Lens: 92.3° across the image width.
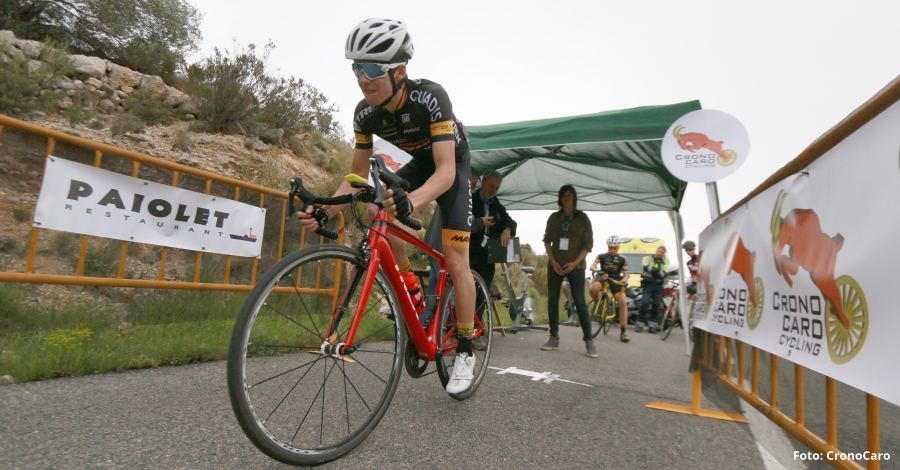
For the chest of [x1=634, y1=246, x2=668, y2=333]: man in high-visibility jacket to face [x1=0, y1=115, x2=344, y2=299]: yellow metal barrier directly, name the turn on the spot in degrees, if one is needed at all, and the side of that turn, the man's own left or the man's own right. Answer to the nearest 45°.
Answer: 0° — they already face it

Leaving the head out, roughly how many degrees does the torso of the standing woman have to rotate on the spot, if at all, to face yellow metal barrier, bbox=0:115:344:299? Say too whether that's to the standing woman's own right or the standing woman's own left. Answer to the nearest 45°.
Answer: approximately 45° to the standing woman's own right

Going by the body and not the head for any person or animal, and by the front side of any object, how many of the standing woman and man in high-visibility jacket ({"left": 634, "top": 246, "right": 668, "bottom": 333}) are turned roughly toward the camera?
2

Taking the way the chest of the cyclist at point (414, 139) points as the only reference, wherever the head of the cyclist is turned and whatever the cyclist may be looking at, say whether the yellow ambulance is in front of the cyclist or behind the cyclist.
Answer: behind

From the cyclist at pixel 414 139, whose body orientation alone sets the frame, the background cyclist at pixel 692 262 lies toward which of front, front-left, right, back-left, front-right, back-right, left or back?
back

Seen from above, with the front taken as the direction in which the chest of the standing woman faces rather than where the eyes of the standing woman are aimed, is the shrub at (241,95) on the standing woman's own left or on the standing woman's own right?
on the standing woman's own right

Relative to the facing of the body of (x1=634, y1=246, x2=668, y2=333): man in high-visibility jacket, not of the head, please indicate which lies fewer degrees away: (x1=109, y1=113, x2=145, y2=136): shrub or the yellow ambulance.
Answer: the shrub

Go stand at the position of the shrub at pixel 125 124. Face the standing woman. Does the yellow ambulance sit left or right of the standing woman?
left

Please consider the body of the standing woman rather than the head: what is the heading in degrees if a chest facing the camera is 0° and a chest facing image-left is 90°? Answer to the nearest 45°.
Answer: approximately 0°

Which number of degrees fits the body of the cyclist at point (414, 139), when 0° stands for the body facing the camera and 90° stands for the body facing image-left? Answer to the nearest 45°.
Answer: approximately 45°
